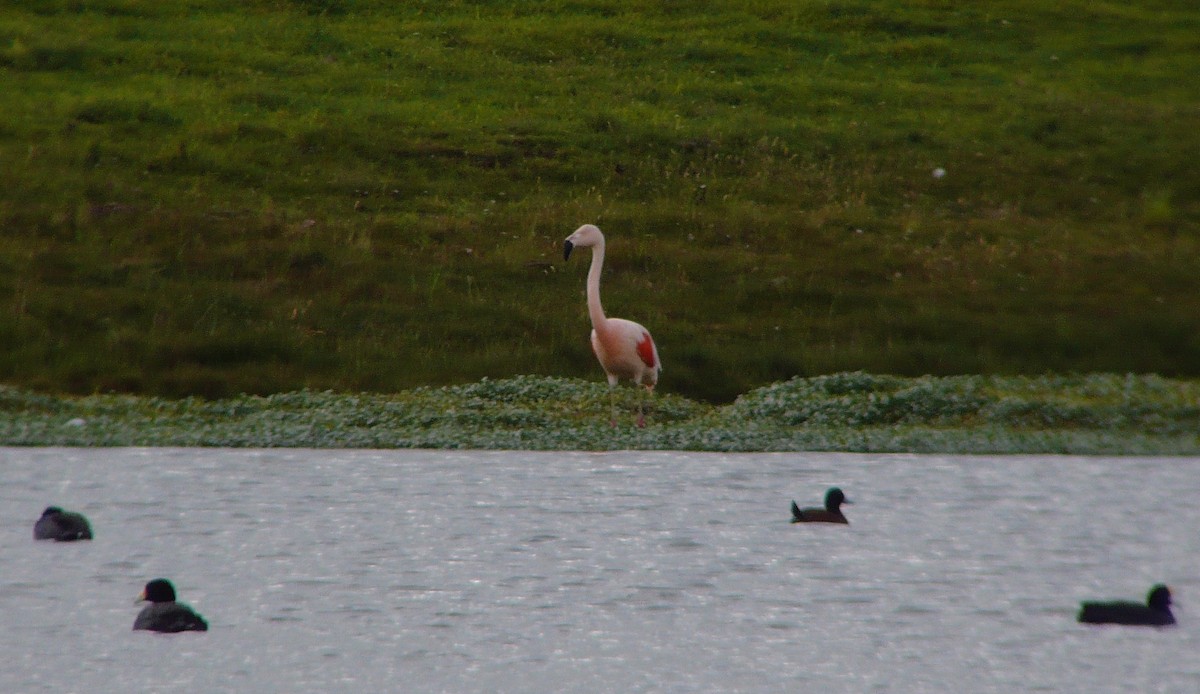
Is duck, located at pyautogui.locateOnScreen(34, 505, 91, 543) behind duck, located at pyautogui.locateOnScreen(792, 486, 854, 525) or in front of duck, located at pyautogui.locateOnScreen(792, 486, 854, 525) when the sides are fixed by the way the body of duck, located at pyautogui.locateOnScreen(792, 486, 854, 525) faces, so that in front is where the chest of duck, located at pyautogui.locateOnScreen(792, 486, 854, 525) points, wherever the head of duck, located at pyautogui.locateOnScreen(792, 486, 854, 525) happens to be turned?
behind

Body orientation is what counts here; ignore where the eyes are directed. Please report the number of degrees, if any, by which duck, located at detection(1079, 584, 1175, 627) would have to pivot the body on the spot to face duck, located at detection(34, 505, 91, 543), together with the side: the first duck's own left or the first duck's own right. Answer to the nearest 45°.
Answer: approximately 180°

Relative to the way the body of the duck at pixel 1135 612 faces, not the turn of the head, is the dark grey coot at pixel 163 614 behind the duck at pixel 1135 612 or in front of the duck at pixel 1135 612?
behind

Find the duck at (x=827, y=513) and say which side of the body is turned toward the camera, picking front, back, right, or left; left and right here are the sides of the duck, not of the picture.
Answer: right

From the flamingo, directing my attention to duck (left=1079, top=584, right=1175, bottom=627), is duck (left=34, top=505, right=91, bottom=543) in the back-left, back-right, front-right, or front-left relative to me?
front-right

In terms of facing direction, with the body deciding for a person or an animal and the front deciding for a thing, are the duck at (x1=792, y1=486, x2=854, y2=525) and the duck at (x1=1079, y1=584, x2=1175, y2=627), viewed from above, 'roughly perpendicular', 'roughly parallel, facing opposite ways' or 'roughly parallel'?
roughly parallel

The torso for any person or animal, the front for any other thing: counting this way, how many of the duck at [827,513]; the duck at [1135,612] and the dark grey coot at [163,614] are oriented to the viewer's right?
2

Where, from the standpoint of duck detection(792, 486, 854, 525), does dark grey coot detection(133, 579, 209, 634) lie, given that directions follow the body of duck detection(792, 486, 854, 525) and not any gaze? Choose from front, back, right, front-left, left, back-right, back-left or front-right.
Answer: back-right

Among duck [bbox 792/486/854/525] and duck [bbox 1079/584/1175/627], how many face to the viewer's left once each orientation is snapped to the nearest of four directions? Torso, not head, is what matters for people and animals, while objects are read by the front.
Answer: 0

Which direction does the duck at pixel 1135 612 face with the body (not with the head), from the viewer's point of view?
to the viewer's right

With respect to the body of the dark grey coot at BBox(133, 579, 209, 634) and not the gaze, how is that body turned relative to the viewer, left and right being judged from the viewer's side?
facing to the left of the viewer

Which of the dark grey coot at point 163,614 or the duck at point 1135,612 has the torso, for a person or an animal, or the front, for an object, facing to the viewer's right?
the duck at point 1135,612

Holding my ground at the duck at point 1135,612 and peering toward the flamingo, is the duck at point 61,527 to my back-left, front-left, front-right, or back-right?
front-left

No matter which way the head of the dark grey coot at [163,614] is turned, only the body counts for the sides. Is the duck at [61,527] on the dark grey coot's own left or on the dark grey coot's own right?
on the dark grey coot's own right

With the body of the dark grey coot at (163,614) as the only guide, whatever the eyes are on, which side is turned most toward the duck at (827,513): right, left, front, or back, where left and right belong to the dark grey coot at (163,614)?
back
